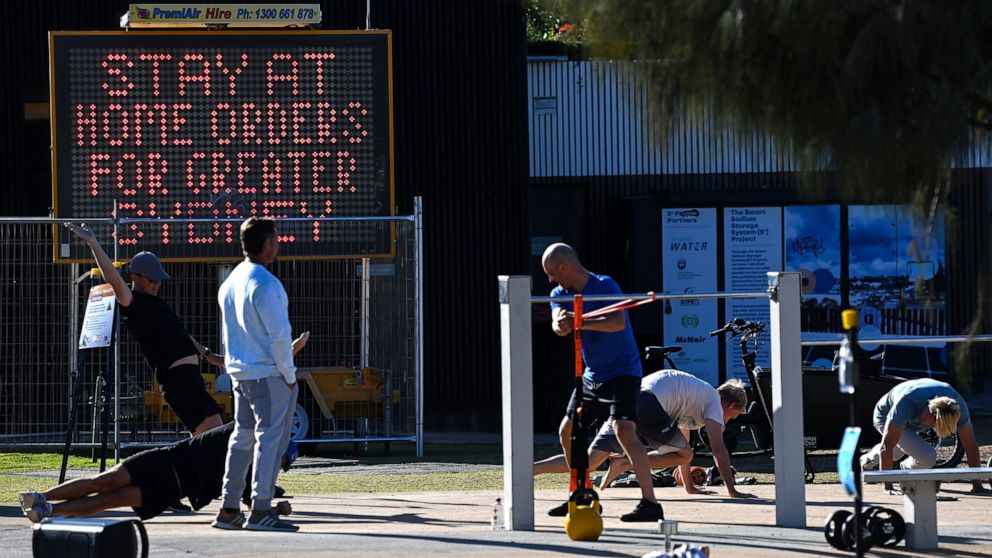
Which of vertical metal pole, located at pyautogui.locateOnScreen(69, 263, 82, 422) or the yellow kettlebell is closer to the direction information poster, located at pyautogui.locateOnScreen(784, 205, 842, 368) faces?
the yellow kettlebell

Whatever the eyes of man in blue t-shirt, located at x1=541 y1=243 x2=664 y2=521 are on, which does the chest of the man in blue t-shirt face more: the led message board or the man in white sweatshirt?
the man in white sweatshirt

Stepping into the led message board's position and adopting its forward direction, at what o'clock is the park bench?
The park bench is roughly at 11 o'clock from the led message board.

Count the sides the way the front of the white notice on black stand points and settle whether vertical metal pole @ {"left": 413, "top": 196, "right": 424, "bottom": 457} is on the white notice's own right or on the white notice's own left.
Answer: on the white notice's own left

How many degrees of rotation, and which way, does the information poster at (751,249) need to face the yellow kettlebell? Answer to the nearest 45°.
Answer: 0° — it already faces it

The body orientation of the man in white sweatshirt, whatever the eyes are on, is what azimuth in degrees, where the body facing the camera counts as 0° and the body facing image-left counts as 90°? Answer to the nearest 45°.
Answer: approximately 225°

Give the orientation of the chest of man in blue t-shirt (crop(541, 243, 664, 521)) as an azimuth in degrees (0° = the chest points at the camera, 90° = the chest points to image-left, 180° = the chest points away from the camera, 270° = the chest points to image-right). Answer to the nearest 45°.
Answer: approximately 45°

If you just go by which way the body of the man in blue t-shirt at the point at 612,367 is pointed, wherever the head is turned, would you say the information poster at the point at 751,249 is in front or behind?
behind

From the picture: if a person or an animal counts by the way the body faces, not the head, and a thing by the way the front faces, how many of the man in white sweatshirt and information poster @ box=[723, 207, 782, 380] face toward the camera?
1

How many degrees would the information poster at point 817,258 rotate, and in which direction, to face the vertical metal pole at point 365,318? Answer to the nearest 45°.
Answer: approximately 45° to its right
